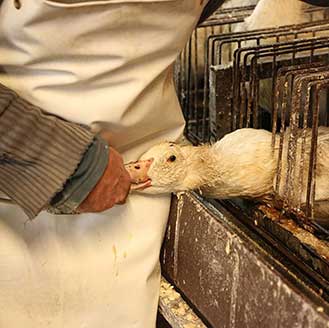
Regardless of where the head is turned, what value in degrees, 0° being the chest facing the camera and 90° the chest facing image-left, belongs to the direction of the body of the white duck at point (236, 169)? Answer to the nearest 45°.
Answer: approximately 90°
